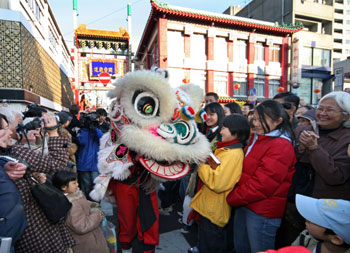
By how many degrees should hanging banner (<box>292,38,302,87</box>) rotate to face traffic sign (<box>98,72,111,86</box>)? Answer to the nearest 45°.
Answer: approximately 45° to its right

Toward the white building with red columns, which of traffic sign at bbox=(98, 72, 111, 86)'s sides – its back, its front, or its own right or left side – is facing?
left

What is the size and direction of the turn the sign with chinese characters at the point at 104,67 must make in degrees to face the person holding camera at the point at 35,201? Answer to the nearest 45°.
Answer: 0° — it already faces them

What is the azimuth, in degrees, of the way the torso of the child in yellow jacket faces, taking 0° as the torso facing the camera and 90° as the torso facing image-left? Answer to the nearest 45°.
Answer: approximately 90°

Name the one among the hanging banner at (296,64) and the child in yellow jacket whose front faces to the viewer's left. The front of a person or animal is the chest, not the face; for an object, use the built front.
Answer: the child in yellow jacket

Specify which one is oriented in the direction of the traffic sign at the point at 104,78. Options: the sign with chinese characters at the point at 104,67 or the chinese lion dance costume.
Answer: the sign with chinese characters

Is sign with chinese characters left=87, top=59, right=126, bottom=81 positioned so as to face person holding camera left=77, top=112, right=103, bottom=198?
yes

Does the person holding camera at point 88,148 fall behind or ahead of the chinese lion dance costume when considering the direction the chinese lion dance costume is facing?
behind

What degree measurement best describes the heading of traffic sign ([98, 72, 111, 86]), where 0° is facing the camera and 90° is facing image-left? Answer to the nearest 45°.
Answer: approximately 0°
